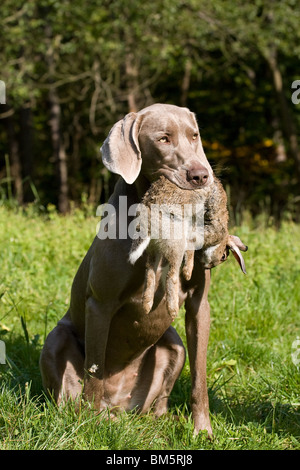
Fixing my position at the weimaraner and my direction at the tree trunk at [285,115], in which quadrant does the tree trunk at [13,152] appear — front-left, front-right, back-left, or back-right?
front-left

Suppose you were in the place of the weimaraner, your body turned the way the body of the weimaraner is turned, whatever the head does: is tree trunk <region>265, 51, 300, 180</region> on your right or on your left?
on your left

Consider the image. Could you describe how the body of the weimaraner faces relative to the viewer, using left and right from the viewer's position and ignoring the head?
facing the viewer and to the right of the viewer

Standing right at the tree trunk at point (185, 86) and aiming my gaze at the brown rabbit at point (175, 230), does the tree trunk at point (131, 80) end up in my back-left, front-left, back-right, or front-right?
front-right

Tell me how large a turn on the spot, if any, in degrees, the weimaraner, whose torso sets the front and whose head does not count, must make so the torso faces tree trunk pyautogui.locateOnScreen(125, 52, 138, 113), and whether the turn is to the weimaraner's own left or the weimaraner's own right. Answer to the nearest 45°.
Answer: approximately 135° to the weimaraner's own left

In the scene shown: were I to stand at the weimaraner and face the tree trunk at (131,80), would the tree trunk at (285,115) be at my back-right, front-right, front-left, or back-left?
front-right

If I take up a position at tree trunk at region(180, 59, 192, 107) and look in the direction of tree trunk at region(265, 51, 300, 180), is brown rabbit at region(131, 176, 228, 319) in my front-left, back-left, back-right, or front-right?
front-right
